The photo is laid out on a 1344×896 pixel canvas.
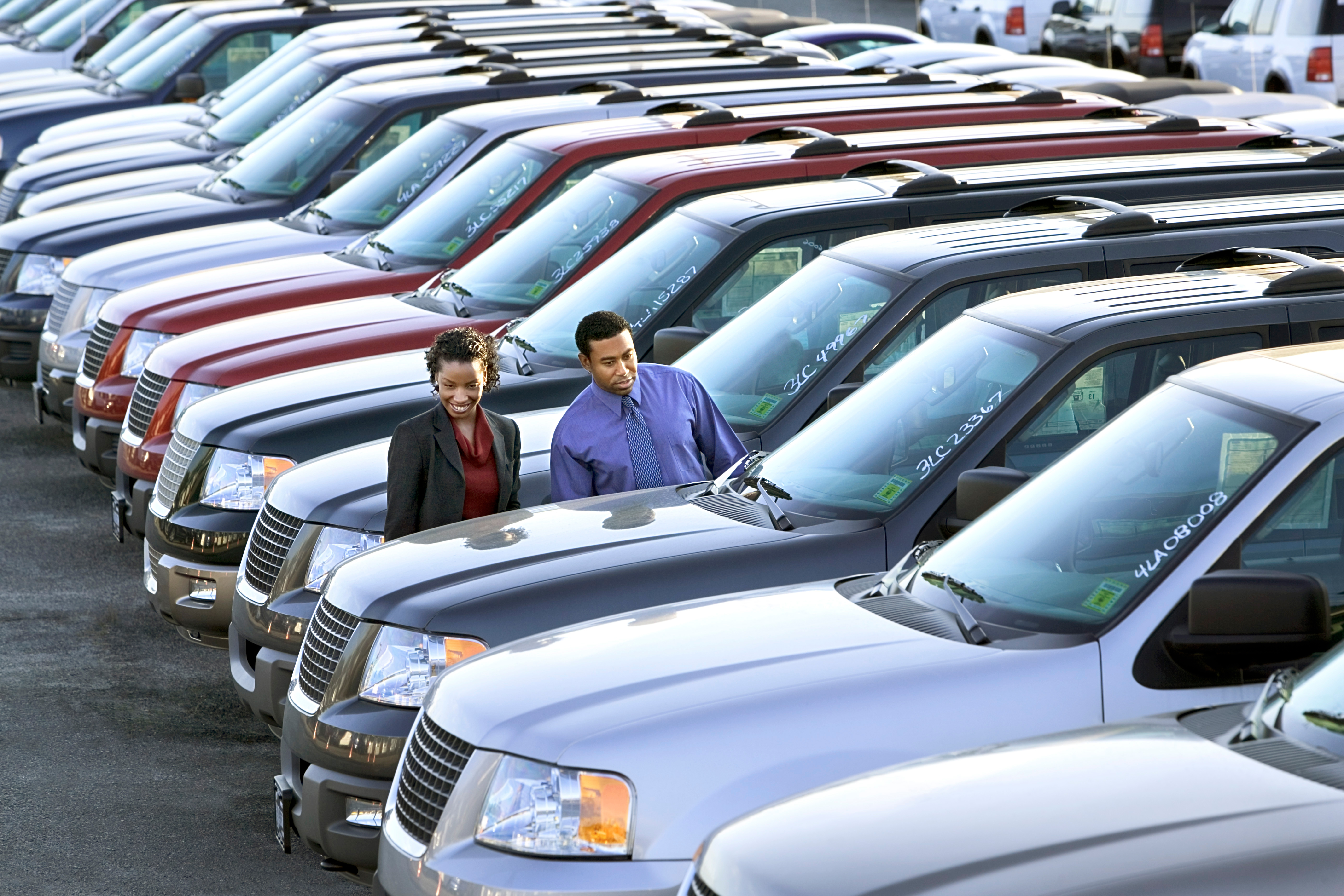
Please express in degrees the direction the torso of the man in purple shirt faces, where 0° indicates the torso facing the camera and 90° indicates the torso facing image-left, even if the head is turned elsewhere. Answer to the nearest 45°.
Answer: approximately 0°

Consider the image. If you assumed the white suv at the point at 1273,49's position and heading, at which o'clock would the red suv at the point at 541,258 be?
The red suv is roughly at 8 o'clock from the white suv.

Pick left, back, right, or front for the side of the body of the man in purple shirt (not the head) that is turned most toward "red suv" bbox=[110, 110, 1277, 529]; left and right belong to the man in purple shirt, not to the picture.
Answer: back

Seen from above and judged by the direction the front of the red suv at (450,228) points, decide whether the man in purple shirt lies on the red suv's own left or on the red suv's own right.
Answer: on the red suv's own left

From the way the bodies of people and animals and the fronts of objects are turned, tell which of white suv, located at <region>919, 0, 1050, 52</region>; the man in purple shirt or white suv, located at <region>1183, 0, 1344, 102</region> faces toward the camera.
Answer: the man in purple shirt

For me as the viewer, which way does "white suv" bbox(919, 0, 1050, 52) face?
facing away from the viewer and to the left of the viewer

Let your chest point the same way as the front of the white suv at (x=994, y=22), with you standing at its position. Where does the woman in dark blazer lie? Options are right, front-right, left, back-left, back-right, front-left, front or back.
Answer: back-left

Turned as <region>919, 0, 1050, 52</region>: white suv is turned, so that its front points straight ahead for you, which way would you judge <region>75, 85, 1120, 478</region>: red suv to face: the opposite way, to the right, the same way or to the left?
to the left

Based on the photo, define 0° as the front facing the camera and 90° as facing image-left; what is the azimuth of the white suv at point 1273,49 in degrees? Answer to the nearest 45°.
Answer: approximately 135°

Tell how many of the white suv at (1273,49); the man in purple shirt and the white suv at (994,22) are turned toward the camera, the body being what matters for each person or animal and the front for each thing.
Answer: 1

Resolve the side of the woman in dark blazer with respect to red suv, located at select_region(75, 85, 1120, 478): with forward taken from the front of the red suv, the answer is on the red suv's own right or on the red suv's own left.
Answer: on the red suv's own left

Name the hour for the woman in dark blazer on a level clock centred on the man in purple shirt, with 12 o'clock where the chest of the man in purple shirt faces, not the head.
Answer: The woman in dark blazer is roughly at 3 o'clock from the man in purple shirt.

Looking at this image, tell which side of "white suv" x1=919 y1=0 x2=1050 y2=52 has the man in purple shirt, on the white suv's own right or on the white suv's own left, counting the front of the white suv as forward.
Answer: on the white suv's own left

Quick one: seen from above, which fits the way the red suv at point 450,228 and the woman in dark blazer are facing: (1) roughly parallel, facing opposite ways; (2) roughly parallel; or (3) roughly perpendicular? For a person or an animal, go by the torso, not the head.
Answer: roughly perpendicular
